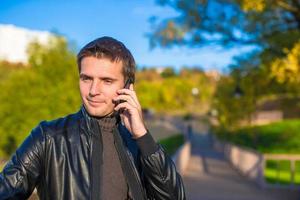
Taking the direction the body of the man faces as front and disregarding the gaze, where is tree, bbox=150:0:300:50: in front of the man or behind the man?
behind

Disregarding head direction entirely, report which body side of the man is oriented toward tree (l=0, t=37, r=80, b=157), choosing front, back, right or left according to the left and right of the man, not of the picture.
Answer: back

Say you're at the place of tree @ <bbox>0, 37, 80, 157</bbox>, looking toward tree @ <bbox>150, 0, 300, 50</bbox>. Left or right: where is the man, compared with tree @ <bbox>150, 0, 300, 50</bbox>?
right

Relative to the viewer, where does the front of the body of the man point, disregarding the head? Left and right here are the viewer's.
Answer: facing the viewer
